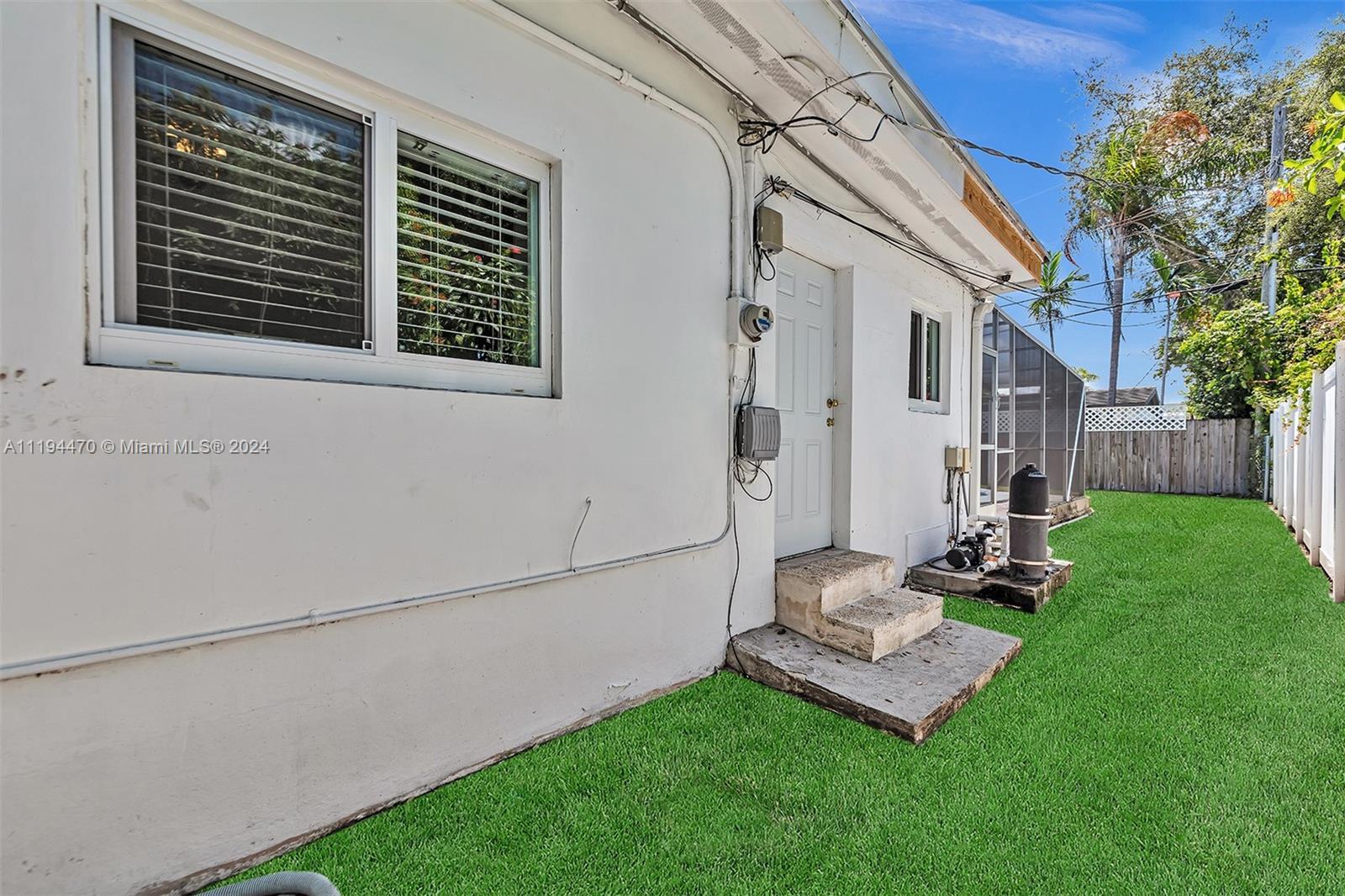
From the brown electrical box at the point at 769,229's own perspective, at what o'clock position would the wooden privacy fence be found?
The wooden privacy fence is roughly at 9 o'clock from the brown electrical box.

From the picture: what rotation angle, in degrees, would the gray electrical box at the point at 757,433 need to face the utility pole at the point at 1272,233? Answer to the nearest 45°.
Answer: approximately 90° to its left

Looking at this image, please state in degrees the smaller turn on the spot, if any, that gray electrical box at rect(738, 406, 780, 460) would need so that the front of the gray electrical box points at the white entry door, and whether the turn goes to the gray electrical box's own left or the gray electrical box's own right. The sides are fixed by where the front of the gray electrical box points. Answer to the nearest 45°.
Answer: approximately 135° to the gray electrical box's own left

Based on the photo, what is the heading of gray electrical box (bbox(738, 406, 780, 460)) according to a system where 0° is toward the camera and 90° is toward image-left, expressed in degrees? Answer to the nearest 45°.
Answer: approximately 315°

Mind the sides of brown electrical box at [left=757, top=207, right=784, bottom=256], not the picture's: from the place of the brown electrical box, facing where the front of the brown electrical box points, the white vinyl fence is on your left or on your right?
on your left

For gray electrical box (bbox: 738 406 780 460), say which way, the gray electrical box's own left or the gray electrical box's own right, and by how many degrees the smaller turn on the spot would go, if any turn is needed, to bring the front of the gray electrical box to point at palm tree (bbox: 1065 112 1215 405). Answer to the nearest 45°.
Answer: approximately 90° to the gray electrical box's own left

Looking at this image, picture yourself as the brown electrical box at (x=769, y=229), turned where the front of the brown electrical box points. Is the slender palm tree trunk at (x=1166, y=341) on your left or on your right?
on your left
